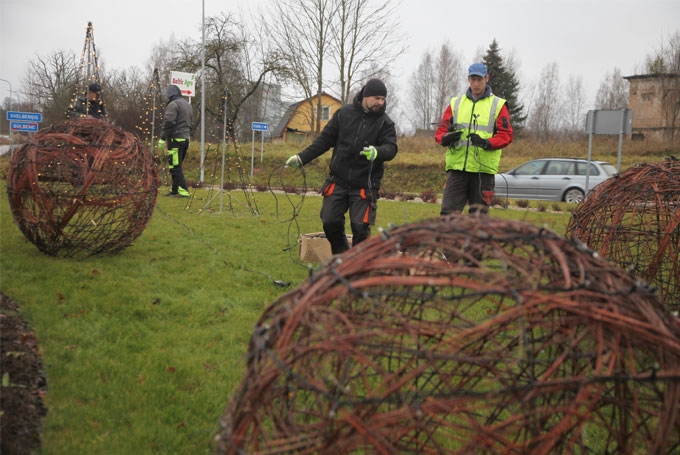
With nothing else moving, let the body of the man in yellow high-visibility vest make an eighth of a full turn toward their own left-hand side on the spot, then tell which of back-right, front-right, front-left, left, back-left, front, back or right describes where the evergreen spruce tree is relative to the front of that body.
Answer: back-left

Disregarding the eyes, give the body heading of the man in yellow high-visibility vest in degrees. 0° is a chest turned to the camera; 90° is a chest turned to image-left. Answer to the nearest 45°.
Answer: approximately 0°

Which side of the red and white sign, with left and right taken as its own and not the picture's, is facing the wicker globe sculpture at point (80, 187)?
front

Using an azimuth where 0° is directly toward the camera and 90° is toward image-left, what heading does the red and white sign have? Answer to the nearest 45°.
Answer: approximately 0°

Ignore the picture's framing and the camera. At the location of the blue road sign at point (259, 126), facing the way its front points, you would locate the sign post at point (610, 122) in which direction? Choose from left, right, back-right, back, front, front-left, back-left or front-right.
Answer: front-left
